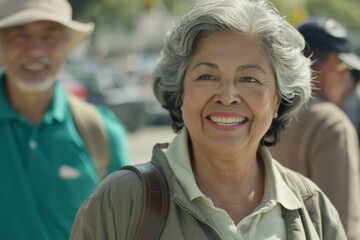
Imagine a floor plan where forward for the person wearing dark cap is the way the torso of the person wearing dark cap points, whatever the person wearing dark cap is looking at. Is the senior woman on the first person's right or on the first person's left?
on the first person's right

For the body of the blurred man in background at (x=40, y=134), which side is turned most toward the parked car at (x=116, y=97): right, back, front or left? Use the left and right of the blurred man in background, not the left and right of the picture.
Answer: back

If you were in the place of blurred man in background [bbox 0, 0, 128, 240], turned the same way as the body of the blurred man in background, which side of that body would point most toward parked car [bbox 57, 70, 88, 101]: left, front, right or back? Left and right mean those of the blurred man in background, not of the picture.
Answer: back

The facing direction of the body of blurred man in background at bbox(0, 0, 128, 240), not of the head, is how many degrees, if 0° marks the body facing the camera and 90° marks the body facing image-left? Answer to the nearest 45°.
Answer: approximately 0°
